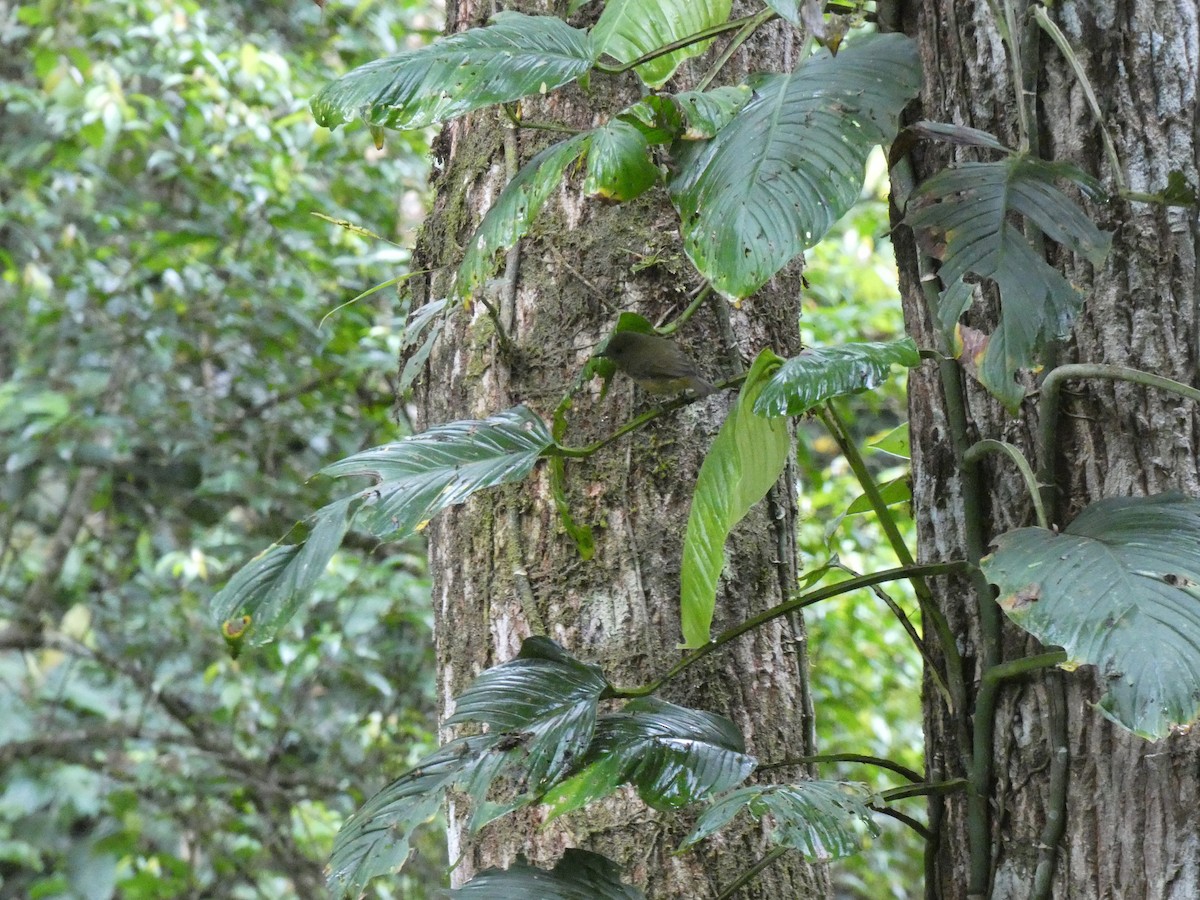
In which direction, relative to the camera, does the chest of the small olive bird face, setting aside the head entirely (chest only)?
to the viewer's left
